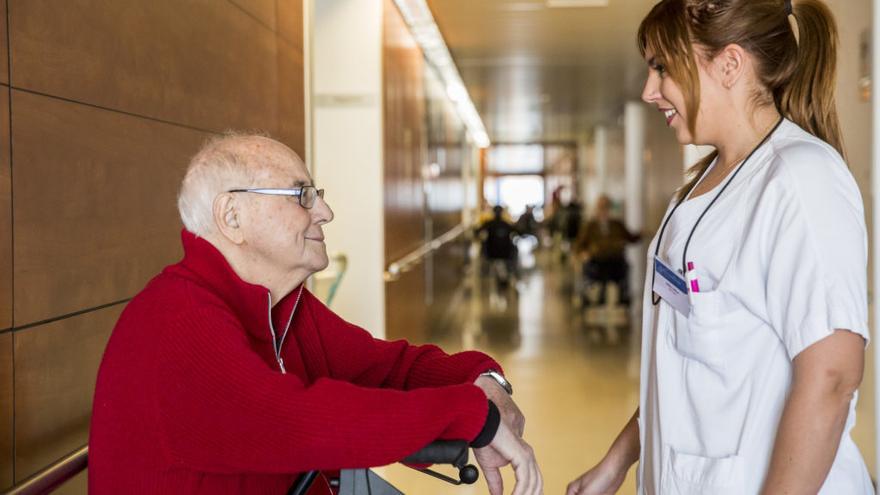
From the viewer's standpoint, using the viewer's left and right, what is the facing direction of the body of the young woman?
facing to the left of the viewer

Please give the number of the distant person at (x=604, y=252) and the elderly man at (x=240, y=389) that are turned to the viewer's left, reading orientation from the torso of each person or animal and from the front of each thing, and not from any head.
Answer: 0

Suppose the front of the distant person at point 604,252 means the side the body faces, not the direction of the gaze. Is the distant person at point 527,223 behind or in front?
behind

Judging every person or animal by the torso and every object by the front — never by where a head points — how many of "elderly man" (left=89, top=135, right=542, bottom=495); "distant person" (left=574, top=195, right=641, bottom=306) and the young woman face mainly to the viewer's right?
1

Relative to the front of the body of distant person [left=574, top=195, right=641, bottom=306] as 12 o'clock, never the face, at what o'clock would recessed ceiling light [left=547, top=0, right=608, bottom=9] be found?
The recessed ceiling light is roughly at 12 o'clock from the distant person.

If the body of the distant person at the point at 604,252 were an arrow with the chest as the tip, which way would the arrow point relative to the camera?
toward the camera

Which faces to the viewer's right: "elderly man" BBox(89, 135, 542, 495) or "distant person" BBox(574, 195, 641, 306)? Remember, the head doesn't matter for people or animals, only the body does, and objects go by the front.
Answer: the elderly man

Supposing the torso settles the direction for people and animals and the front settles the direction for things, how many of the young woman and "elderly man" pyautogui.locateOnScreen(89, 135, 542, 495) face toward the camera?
0

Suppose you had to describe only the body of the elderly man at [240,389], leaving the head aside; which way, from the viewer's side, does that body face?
to the viewer's right
